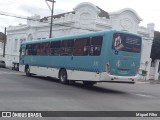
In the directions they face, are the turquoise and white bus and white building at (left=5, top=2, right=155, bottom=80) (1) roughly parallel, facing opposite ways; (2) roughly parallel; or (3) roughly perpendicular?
roughly perpendicular

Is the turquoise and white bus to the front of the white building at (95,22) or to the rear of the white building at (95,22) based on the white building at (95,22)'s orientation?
to the front

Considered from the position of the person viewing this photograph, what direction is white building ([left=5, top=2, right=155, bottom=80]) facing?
facing the viewer and to the left of the viewer
